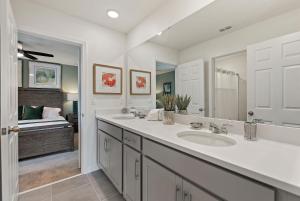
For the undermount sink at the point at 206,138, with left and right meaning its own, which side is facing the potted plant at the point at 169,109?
right

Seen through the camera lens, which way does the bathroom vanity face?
facing the viewer and to the left of the viewer

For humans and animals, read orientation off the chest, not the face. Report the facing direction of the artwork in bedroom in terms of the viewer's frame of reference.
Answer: facing the viewer

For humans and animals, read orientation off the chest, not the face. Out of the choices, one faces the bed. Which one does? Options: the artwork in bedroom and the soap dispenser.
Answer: the artwork in bedroom

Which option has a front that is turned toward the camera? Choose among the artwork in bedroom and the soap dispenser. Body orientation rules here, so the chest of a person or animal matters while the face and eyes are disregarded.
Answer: the artwork in bedroom

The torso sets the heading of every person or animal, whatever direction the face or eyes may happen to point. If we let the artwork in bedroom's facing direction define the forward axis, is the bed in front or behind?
in front
